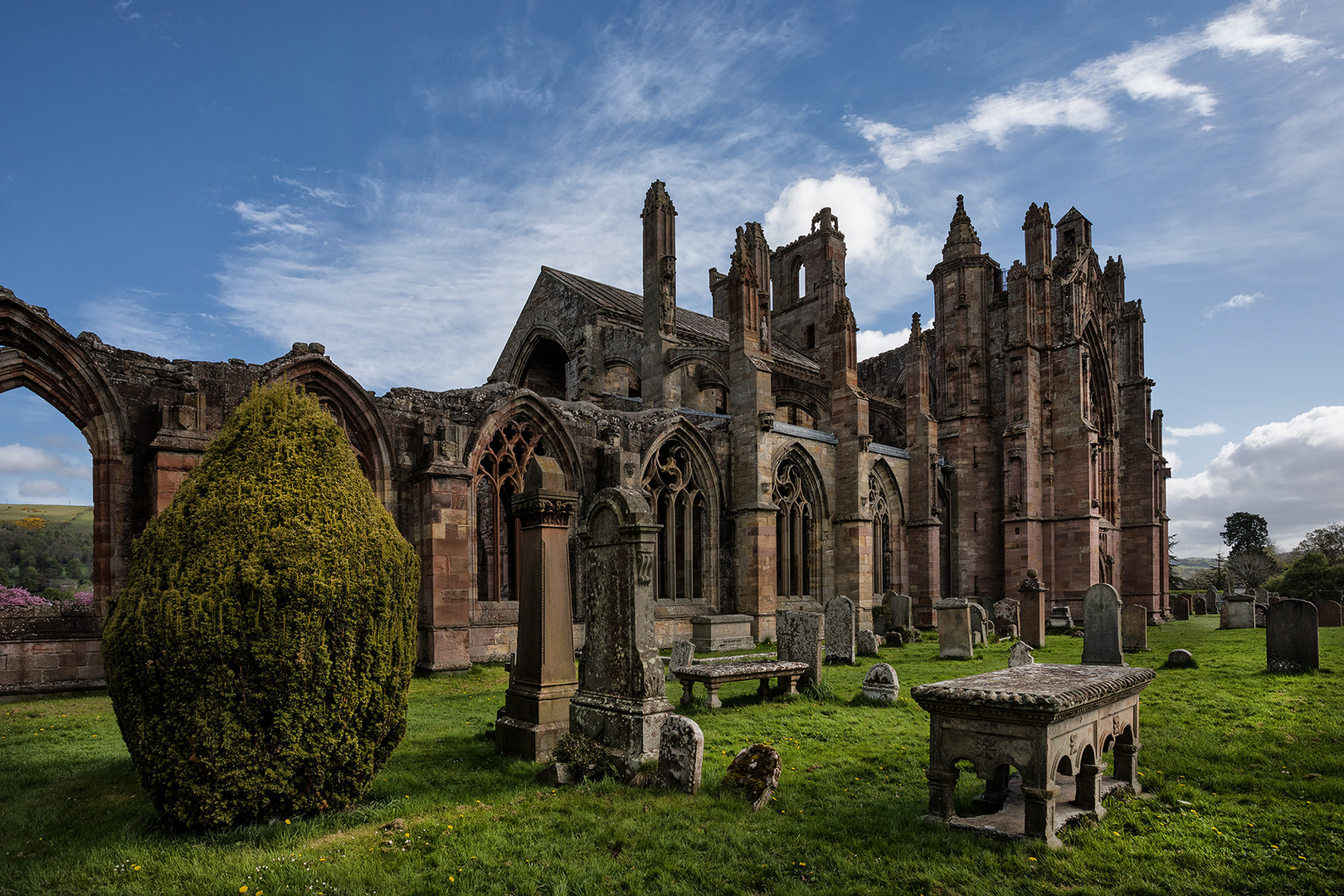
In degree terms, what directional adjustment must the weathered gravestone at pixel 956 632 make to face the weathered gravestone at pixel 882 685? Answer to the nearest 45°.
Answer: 0° — it already faces it

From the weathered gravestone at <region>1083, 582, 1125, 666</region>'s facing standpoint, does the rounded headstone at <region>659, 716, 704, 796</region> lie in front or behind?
in front

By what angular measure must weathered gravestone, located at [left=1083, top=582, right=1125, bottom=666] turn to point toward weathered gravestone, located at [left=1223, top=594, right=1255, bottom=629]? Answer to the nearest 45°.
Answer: approximately 180°

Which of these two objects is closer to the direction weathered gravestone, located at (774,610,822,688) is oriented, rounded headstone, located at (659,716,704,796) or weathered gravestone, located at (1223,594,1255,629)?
the rounded headstone

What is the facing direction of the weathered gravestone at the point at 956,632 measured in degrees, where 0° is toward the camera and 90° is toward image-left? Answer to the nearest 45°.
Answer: approximately 0°

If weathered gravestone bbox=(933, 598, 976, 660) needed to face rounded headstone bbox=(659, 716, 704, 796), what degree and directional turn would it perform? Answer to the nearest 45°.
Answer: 0° — it already faces it

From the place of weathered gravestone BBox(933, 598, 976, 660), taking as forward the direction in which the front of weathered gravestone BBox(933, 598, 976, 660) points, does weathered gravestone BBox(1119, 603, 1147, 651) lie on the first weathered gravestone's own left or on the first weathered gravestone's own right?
on the first weathered gravestone's own left

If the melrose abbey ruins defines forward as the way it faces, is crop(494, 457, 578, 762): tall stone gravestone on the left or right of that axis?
on its right
